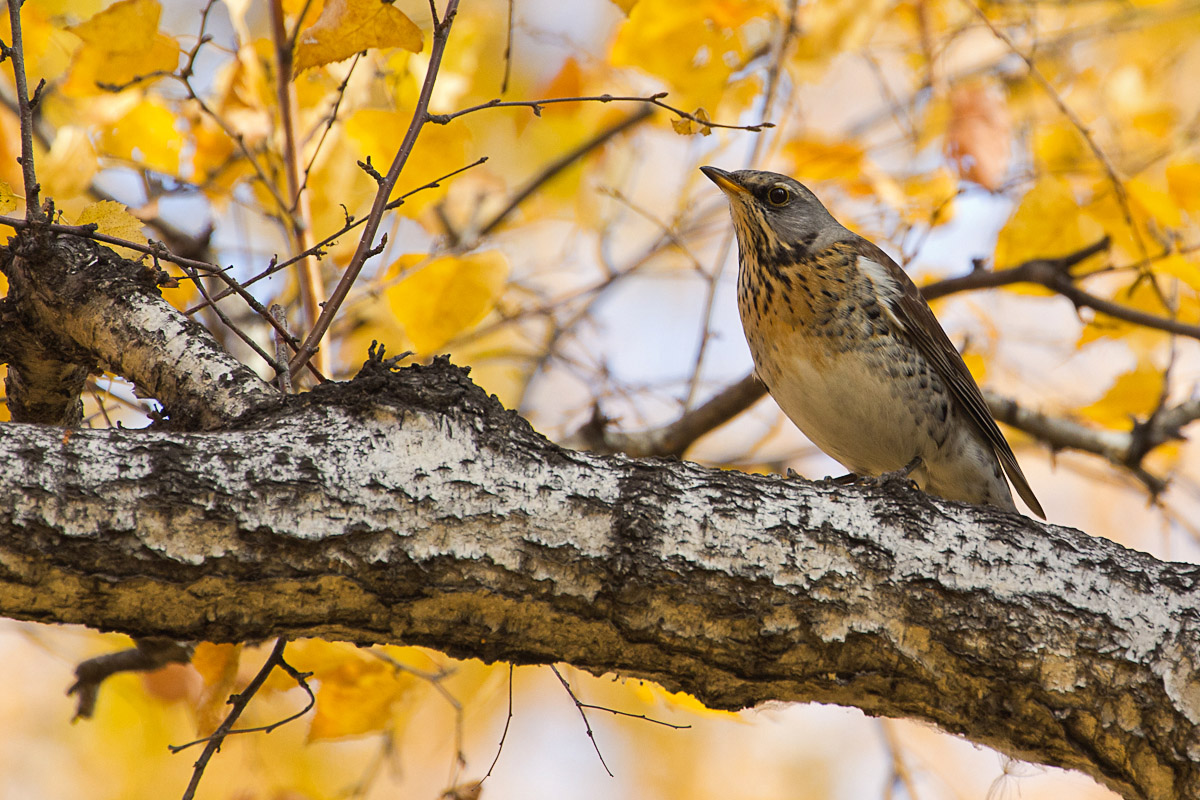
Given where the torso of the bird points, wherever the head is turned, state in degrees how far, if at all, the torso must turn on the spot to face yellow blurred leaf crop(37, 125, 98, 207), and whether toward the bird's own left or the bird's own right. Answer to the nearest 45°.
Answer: approximately 90° to the bird's own right

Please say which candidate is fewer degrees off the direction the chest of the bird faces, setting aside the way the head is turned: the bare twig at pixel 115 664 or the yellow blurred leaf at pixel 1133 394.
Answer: the bare twig

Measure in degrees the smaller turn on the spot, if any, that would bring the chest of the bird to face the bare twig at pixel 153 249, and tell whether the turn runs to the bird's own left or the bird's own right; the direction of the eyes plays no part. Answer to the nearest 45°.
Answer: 0° — it already faces it

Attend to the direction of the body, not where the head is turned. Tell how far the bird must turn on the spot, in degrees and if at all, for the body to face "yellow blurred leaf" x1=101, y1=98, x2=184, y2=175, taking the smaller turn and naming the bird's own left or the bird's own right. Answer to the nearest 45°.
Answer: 0° — it already faces it

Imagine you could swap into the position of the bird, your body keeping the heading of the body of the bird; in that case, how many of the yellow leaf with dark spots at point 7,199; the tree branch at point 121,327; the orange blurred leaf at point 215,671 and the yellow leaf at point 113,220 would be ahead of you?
4

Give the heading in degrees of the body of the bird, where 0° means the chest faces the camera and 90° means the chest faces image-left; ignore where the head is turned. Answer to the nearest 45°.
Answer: approximately 45°
